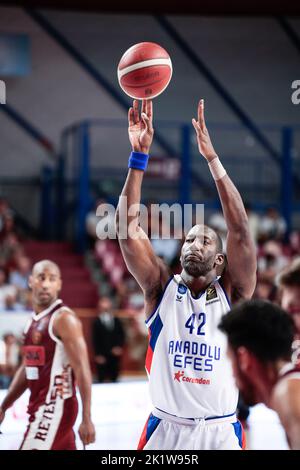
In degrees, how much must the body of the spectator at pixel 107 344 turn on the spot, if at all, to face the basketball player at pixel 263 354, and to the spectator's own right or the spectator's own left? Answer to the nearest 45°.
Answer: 0° — they already face them

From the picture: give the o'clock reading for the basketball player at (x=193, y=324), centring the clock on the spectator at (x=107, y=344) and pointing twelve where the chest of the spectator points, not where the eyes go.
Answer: The basketball player is roughly at 12 o'clock from the spectator.

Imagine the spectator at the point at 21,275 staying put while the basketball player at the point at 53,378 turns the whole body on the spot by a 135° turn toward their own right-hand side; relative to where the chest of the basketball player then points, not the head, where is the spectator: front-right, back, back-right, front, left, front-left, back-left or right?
front

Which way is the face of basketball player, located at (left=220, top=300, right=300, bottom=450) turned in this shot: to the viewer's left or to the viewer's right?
to the viewer's left

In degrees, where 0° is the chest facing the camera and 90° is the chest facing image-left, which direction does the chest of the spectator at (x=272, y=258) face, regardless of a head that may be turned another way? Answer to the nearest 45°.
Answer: approximately 0°

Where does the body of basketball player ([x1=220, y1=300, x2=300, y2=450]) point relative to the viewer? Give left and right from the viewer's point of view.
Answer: facing away from the viewer and to the left of the viewer
